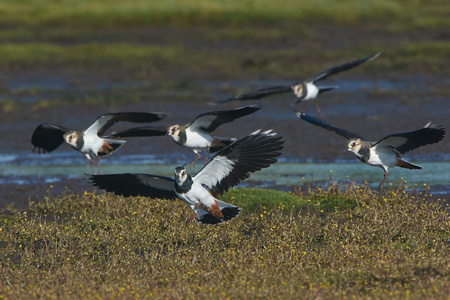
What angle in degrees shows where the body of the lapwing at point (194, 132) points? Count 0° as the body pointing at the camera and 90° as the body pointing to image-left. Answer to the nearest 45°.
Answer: approximately 45°

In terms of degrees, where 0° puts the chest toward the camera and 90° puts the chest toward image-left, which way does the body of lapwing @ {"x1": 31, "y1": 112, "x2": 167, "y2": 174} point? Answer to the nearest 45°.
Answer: approximately 45°
